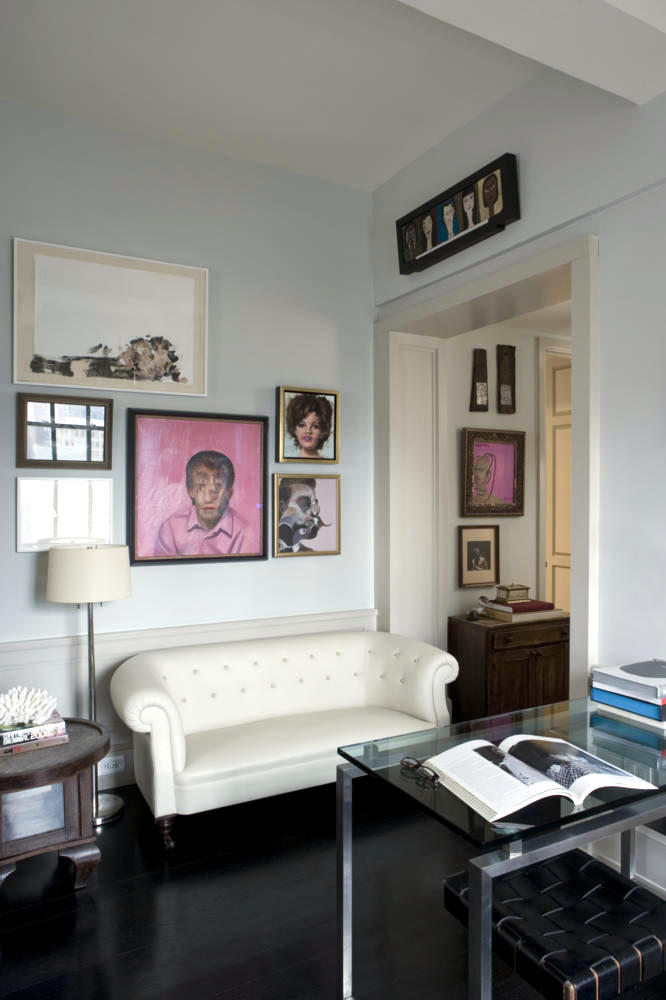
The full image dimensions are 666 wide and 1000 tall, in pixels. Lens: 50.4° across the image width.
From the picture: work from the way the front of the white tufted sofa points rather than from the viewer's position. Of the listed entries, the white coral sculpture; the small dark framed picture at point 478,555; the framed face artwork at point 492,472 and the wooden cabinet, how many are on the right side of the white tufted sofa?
1

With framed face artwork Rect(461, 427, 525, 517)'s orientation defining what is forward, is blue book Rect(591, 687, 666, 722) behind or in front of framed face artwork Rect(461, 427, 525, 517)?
in front

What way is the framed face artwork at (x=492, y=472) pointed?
toward the camera

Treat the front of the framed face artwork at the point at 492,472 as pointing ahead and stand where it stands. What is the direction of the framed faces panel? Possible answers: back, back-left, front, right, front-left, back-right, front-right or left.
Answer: front

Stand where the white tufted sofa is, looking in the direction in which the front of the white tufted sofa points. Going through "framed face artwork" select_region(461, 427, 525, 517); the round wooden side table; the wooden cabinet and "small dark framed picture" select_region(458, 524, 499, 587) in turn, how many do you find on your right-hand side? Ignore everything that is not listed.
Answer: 1

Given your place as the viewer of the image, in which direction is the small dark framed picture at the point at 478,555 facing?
facing the viewer

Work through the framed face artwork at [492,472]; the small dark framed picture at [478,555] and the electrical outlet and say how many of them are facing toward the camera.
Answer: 3

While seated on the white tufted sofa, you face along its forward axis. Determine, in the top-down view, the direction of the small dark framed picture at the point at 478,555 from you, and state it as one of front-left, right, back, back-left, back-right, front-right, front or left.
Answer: left

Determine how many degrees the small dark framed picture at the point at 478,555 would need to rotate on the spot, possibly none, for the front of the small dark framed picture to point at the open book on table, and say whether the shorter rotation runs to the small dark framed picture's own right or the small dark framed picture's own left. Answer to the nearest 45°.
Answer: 0° — it already faces it

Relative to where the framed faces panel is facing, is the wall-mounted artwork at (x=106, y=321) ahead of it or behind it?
ahead

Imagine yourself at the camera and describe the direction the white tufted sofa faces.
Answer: facing the viewer and to the right of the viewer

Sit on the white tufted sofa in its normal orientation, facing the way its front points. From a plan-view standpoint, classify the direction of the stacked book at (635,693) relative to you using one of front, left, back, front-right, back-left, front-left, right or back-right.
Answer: front

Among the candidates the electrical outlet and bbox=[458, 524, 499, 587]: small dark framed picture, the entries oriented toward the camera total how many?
2

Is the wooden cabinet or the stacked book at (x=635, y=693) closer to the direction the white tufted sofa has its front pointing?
the stacked book
